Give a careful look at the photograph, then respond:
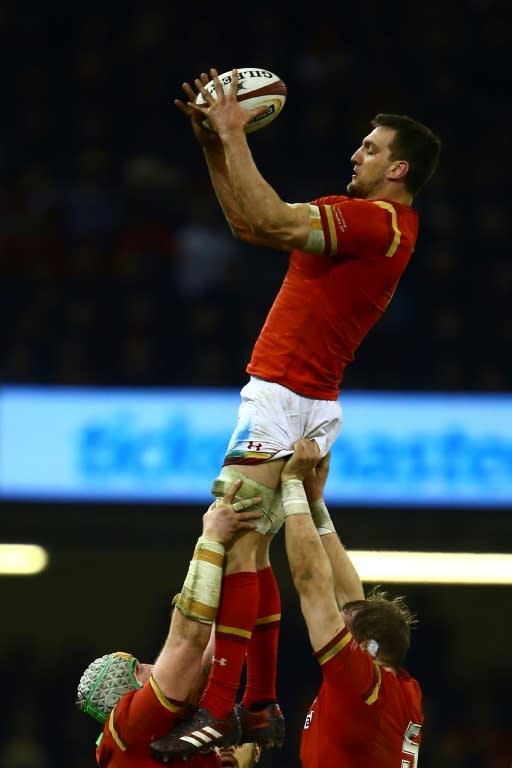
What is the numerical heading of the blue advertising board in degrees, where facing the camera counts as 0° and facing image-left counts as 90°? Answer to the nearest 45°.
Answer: approximately 0°
